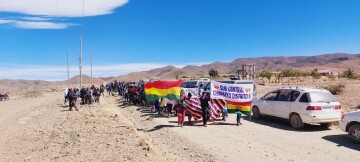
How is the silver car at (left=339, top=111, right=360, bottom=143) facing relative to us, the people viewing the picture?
facing to the left of the viewer

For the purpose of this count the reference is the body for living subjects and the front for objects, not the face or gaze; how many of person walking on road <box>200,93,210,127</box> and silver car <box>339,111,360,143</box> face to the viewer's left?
1

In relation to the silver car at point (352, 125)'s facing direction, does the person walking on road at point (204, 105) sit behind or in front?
in front

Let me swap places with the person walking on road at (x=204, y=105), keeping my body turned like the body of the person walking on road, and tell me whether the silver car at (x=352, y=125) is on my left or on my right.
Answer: on my left

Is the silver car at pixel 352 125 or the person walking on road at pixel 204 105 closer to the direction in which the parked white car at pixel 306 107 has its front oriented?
the person walking on road

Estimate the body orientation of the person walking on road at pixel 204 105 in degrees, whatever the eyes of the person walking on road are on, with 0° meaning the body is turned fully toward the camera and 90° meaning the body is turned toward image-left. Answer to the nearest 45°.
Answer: approximately 0°

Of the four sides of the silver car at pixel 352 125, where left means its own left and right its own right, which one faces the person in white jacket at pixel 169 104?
front

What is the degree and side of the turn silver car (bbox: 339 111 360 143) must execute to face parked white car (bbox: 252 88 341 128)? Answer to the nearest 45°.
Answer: approximately 45° to its right
